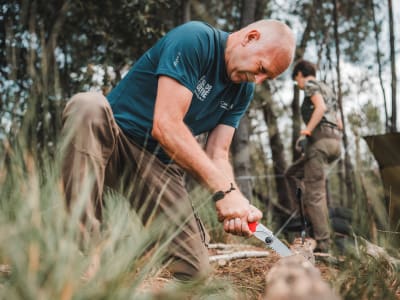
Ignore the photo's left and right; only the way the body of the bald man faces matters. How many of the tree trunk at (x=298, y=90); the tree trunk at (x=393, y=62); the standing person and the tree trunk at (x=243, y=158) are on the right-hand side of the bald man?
0

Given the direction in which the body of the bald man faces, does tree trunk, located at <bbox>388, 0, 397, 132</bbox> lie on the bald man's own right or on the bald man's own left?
on the bald man's own left

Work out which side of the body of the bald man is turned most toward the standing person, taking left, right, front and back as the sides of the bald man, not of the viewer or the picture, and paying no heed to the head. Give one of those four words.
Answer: left

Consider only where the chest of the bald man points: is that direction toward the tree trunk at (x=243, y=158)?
no

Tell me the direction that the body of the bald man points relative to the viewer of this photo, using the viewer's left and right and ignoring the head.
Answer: facing the viewer and to the right of the viewer

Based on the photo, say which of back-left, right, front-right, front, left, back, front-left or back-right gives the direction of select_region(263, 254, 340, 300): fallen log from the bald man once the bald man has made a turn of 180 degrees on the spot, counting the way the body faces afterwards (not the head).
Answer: back-left

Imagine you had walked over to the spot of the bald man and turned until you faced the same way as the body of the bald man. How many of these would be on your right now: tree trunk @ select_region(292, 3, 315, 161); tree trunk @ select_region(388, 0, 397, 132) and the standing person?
0

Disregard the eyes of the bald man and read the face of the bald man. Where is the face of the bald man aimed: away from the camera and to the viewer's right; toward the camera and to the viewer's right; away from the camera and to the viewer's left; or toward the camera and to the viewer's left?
toward the camera and to the viewer's right

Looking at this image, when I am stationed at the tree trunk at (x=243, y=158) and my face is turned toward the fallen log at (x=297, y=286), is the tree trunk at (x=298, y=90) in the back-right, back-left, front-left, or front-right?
back-left

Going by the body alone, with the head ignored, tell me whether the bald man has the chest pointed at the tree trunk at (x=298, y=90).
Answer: no
